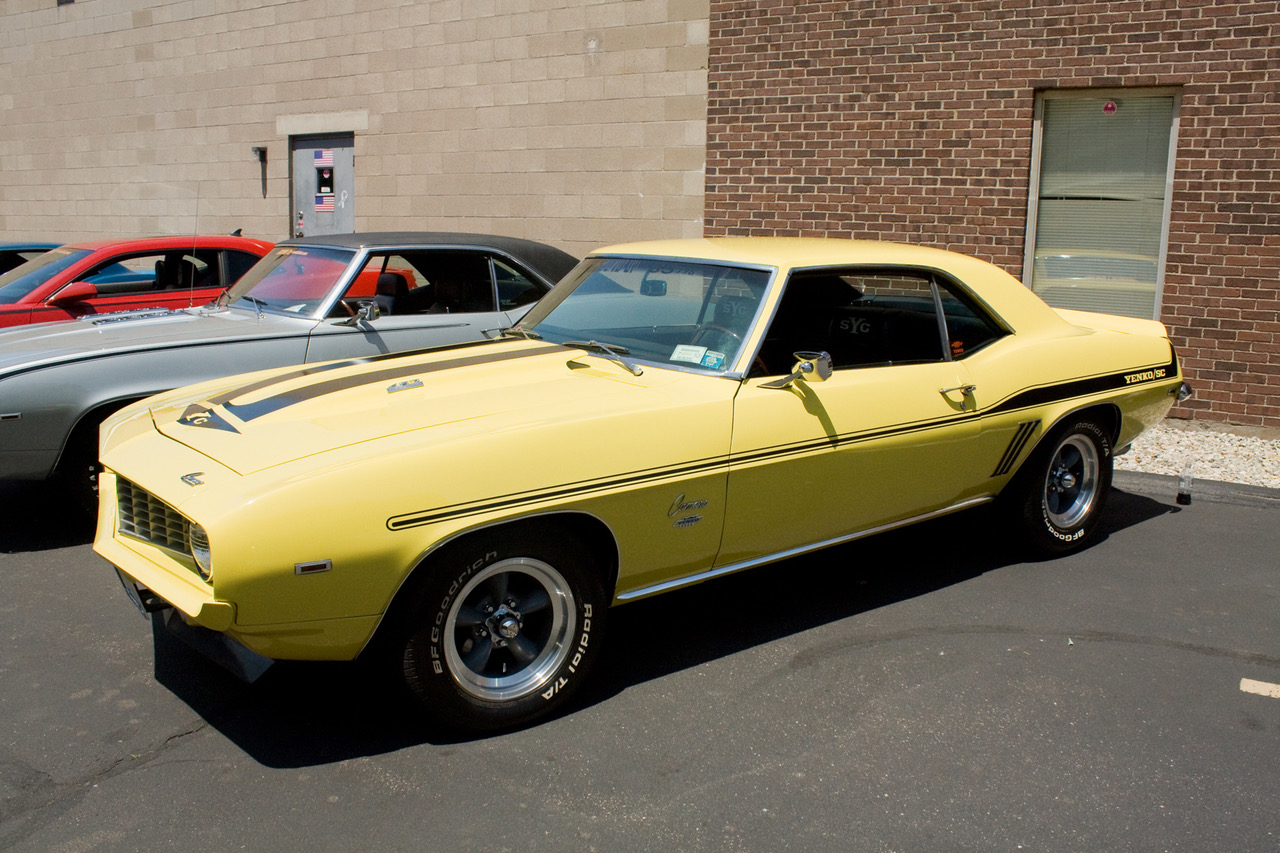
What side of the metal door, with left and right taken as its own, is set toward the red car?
front

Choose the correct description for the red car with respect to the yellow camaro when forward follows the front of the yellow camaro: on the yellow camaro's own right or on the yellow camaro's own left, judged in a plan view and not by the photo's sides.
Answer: on the yellow camaro's own right

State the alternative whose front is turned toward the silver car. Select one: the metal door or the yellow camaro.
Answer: the metal door

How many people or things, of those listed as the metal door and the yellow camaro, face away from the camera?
0

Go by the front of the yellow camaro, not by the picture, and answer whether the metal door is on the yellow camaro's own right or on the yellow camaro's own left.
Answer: on the yellow camaro's own right

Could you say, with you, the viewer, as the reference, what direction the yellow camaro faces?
facing the viewer and to the left of the viewer

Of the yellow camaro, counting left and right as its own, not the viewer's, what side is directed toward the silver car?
right

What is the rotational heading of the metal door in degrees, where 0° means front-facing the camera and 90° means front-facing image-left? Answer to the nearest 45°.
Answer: approximately 0°

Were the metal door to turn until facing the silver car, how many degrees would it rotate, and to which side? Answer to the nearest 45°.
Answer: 0° — it already faces it
